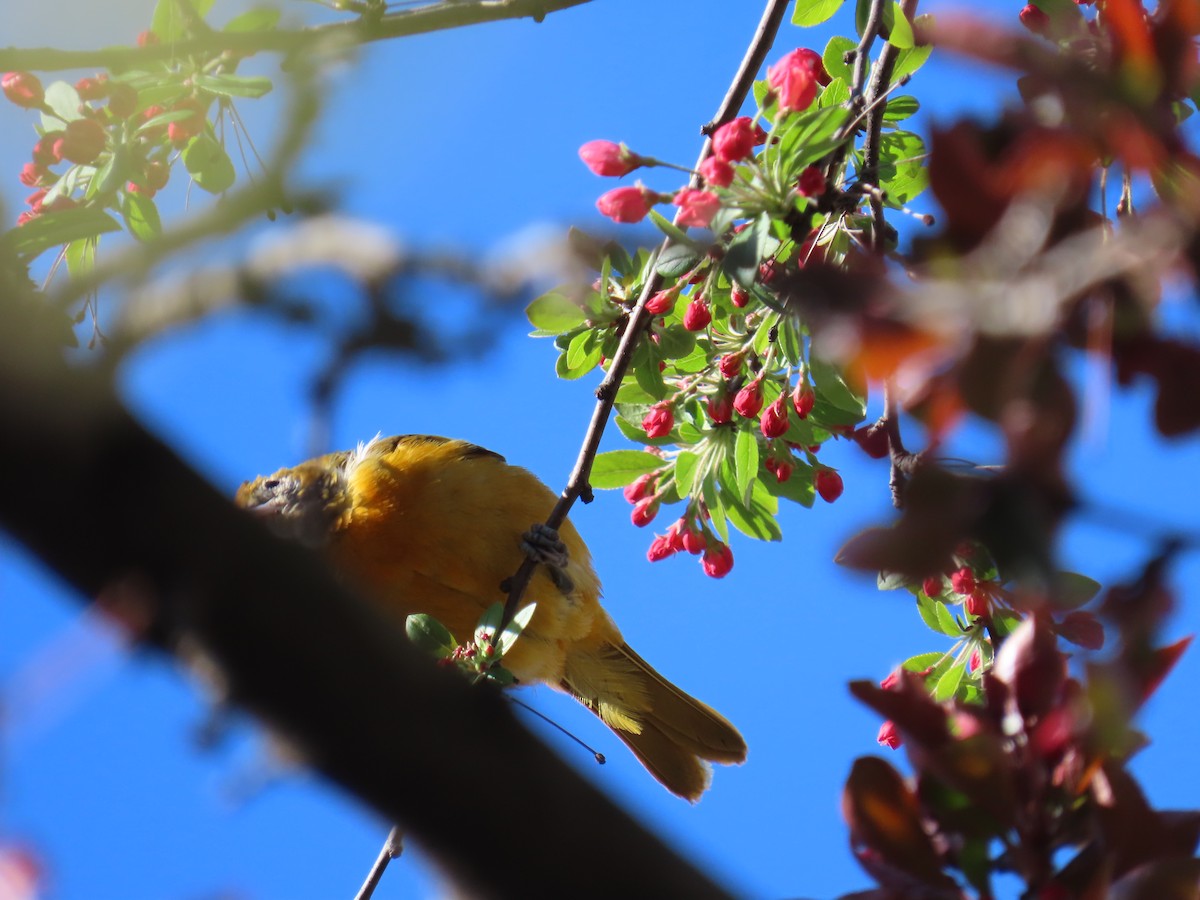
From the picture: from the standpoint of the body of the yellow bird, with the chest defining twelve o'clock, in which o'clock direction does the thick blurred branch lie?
The thick blurred branch is roughly at 9 o'clock from the yellow bird.

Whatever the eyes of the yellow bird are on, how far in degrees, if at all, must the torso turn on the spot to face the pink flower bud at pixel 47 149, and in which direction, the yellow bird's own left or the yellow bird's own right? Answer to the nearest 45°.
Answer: approximately 45° to the yellow bird's own left

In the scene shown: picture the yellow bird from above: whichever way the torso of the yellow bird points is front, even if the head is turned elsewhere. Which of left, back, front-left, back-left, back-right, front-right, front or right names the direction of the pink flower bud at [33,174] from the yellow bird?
front-left

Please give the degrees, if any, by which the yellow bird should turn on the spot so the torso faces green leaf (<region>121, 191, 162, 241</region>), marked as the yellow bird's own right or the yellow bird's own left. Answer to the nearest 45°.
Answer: approximately 45° to the yellow bird's own left

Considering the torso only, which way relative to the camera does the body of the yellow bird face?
to the viewer's left
